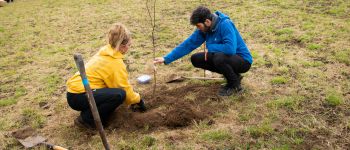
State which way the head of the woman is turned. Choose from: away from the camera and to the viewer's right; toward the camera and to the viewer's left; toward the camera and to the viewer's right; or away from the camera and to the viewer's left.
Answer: away from the camera and to the viewer's right

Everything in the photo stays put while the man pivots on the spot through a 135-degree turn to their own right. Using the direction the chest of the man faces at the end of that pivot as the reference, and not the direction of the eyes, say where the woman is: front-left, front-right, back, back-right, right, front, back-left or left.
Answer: back

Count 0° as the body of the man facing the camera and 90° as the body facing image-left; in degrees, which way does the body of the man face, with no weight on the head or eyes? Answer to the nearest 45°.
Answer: approximately 90°
